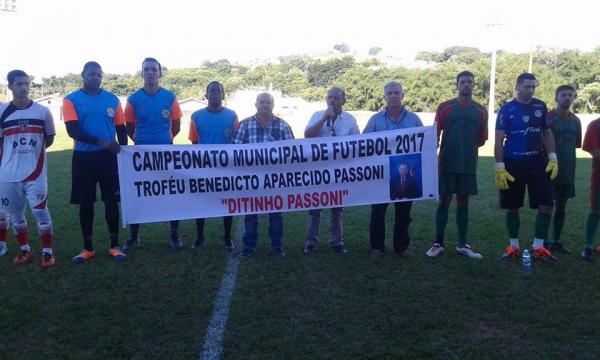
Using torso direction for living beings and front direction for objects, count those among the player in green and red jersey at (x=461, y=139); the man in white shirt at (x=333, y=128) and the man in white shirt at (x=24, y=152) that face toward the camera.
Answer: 3

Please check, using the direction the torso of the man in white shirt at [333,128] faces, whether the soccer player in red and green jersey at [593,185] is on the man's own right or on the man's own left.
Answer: on the man's own left

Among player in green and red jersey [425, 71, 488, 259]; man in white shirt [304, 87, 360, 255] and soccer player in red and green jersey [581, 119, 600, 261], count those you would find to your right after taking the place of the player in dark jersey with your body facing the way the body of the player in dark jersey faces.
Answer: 2

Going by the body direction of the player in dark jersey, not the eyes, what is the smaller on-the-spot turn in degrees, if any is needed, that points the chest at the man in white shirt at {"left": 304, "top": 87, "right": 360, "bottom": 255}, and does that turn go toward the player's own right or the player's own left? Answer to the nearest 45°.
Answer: approximately 90° to the player's own right

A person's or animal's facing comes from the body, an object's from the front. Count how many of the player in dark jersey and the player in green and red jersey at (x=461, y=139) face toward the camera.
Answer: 2

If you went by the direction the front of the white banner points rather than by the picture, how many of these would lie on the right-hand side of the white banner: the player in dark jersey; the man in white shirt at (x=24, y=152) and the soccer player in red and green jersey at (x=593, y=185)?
1

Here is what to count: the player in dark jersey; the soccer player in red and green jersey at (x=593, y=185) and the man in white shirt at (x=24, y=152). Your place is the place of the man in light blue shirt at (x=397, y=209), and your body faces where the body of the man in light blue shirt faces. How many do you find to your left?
2

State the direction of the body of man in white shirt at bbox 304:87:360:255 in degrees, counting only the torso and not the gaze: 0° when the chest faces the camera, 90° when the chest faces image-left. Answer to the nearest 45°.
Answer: approximately 0°

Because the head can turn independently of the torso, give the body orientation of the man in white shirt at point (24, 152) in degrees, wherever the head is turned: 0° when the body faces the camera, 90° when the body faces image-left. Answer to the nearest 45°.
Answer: approximately 0°

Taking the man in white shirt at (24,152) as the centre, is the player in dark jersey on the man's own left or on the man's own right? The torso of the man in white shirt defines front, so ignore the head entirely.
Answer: on the man's own left
